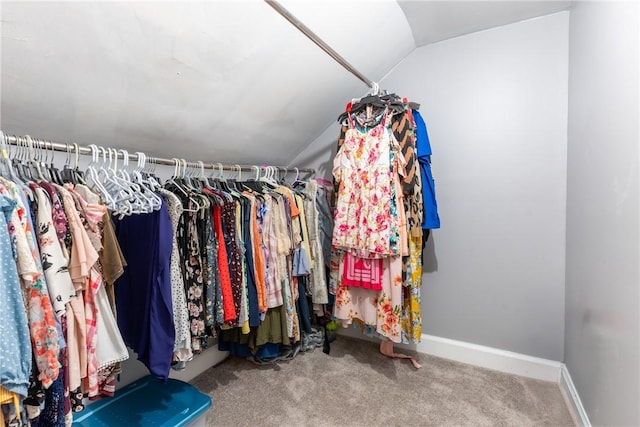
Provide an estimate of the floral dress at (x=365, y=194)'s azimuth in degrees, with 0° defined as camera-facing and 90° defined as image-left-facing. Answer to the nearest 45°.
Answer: approximately 0°

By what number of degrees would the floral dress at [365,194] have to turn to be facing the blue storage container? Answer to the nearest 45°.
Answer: approximately 45° to its right

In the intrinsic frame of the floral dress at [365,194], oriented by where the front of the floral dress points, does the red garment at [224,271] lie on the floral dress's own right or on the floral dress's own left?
on the floral dress's own right

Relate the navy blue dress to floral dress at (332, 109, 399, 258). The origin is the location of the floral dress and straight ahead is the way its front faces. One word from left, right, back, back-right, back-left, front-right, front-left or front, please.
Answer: front-right

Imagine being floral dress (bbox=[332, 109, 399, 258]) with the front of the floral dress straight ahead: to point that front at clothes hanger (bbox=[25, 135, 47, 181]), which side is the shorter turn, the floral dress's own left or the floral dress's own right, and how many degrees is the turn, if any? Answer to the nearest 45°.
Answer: approximately 45° to the floral dress's own right
